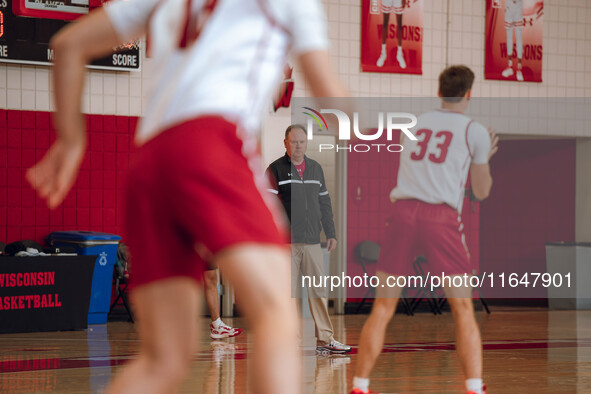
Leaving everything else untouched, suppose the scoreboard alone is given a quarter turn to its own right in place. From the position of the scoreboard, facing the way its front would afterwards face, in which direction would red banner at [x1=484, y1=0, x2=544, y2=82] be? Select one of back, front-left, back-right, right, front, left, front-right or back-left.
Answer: back

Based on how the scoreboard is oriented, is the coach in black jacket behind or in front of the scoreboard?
in front

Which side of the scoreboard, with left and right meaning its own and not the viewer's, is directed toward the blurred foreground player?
front

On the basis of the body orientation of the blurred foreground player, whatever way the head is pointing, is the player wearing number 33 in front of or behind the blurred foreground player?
in front

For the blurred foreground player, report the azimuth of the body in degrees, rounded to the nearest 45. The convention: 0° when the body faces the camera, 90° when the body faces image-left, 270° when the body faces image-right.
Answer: approximately 225°

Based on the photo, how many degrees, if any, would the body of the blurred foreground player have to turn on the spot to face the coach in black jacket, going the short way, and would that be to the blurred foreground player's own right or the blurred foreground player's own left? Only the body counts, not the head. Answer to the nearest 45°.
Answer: approximately 45° to the blurred foreground player's own left

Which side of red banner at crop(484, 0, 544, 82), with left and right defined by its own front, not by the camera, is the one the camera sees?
front

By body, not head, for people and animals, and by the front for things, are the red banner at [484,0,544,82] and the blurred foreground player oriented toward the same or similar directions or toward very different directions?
very different directions

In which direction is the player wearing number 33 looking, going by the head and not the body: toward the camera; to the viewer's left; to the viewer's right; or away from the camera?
away from the camera

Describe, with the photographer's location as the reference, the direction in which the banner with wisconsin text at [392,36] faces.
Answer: facing the viewer
